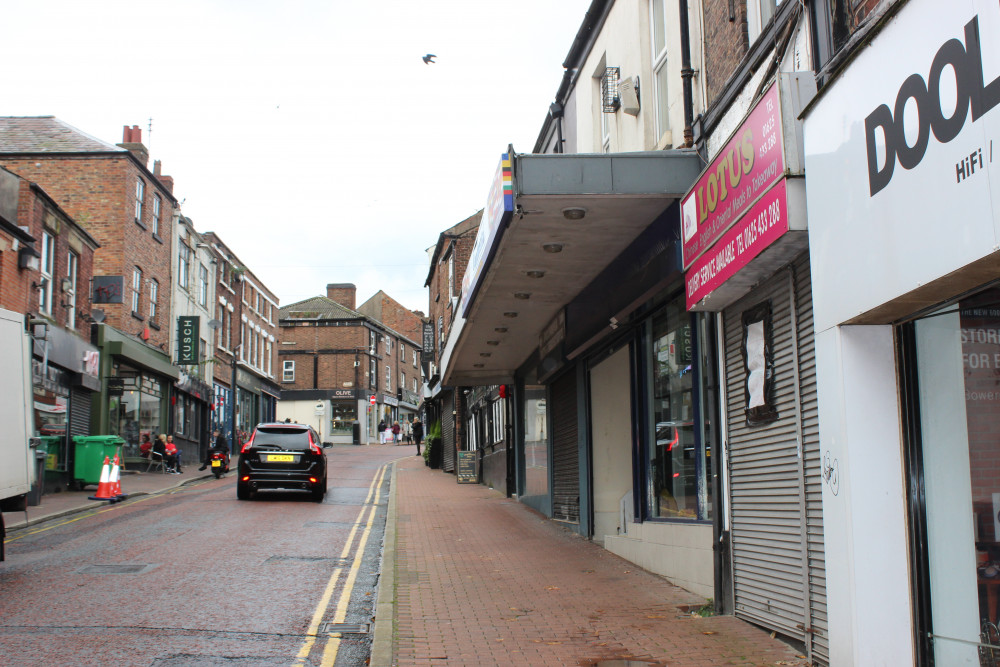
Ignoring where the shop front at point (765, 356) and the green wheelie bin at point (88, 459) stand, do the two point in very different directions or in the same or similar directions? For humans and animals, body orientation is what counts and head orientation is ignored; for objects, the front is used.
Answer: very different directions

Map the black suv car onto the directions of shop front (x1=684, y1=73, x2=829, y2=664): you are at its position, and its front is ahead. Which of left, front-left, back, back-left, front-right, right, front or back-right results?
right

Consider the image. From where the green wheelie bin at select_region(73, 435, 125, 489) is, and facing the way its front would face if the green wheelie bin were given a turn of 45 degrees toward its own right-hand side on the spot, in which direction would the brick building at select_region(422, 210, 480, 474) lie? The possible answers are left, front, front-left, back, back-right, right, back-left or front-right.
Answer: left

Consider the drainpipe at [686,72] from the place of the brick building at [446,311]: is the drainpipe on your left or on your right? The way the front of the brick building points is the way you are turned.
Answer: on your left

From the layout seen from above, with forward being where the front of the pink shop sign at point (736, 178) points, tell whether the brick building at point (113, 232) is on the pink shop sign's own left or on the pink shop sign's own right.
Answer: on the pink shop sign's own right

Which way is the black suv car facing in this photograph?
away from the camera

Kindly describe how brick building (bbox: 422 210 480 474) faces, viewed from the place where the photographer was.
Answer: facing to the left of the viewer

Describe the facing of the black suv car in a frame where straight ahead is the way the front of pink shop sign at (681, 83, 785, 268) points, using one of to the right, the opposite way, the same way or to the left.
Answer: to the right

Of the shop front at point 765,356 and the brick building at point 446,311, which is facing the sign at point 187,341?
the brick building

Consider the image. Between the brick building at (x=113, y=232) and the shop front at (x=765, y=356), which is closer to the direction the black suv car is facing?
the brick building

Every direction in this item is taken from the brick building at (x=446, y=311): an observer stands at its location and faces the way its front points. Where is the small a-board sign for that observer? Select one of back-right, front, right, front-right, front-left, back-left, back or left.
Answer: left

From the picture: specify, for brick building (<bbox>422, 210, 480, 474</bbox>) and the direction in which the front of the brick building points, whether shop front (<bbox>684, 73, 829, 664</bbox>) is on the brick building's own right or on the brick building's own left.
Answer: on the brick building's own left

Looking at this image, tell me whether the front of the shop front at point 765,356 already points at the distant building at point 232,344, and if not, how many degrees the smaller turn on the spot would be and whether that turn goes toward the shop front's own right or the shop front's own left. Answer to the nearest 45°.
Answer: approximately 90° to the shop front's own right

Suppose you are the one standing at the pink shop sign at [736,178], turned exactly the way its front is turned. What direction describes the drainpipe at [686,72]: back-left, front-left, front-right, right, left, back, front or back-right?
back-right
